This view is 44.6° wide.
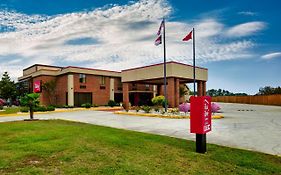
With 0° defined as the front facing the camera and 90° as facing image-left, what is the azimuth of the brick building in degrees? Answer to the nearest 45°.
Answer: approximately 315°

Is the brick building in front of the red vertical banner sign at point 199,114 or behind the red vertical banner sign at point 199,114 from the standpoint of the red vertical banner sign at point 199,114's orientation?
behind

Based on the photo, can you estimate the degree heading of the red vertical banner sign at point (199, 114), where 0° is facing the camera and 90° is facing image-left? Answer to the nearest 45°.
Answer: approximately 315°
